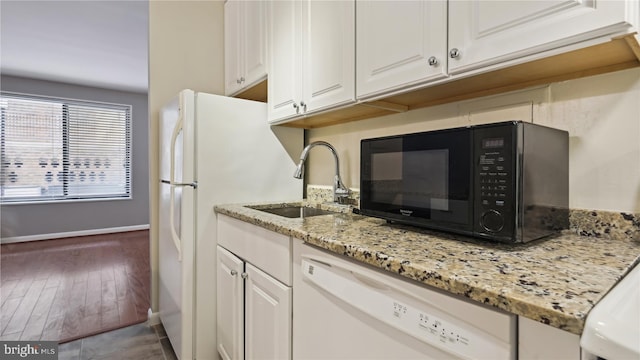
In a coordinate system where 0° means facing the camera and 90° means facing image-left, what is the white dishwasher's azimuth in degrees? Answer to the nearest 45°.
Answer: approximately 45°

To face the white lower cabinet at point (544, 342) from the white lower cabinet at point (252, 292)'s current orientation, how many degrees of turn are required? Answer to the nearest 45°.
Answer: approximately 90° to its left

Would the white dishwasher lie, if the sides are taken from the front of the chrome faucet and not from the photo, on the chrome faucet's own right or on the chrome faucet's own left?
on the chrome faucet's own left

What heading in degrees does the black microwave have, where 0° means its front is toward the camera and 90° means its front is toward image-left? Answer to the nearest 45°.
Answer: approximately 45°

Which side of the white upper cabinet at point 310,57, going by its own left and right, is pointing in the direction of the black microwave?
left

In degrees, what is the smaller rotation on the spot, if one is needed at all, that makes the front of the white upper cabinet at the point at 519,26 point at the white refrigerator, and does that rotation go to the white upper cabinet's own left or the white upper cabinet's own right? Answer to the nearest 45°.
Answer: approximately 45° to the white upper cabinet's own right

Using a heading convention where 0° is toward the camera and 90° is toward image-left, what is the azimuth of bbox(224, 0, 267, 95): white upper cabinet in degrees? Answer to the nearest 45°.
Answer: approximately 45°

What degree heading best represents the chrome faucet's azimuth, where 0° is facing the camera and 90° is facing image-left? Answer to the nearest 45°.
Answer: approximately 90°

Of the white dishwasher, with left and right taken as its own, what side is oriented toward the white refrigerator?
right
